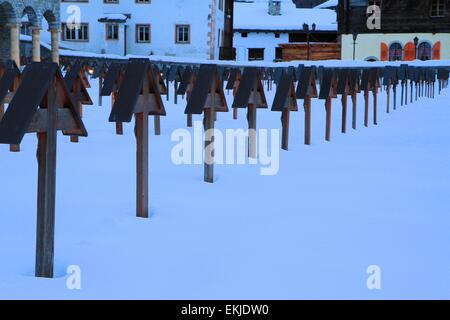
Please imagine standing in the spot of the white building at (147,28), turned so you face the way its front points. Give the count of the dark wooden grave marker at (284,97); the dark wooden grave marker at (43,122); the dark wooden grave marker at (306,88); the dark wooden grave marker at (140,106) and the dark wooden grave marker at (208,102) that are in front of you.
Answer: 5

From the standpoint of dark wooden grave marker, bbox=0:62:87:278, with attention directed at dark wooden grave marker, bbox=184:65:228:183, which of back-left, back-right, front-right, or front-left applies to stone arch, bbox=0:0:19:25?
front-left

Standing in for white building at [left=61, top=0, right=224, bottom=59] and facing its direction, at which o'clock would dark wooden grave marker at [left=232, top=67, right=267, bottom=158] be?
The dark wooden grave marker is roughly at 12 o'clock from the white building.

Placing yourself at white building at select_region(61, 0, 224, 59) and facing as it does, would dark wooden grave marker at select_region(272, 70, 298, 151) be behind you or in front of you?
in front

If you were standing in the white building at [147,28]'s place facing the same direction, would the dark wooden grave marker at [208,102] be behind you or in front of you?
in front

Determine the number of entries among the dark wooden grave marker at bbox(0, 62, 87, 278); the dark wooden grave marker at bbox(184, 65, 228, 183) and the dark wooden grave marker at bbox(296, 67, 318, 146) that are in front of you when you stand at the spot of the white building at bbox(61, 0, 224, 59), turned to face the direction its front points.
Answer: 3

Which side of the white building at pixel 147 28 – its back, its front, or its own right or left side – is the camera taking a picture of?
front

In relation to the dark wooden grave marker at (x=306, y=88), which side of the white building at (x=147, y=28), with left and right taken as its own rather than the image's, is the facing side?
front

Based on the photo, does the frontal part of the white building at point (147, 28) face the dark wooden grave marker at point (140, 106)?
yes

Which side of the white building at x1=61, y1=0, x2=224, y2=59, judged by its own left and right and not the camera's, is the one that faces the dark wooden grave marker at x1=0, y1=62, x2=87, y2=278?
front
